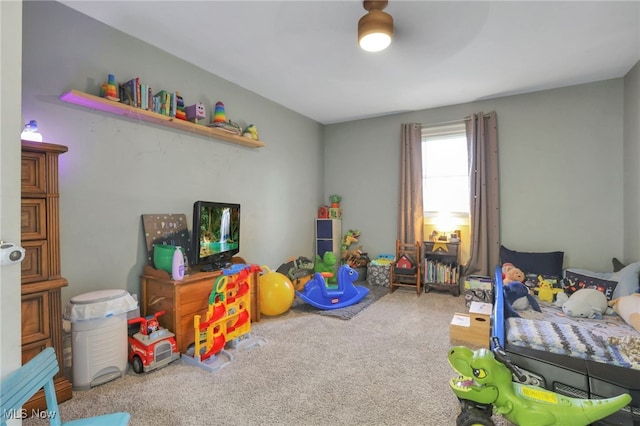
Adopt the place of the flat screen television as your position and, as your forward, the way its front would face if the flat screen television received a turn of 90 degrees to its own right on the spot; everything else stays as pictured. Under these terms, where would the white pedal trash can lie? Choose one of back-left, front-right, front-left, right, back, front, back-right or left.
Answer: front

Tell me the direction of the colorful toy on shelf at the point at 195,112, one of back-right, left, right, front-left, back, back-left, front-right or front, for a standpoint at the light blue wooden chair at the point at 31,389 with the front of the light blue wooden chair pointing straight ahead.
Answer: front-left

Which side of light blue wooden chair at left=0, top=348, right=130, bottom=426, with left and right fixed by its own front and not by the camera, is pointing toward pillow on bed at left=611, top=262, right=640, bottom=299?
front

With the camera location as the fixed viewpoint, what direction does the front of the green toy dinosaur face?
facing to the left of the viewer

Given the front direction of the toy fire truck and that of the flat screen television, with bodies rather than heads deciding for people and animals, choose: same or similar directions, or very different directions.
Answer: same or similar directions

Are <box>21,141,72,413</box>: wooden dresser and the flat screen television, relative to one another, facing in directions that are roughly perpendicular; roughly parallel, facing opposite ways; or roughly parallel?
roughly parallel

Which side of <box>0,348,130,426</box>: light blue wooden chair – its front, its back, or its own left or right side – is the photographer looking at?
right

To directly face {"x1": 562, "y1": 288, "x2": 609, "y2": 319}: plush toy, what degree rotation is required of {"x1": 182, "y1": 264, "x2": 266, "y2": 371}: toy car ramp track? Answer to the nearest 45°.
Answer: approximately 45° to its left

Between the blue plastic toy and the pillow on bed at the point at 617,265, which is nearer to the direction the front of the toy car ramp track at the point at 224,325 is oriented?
the pillow on bed

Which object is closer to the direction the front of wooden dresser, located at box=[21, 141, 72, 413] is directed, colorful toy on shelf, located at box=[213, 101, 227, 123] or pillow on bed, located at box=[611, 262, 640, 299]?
the pillow on bed

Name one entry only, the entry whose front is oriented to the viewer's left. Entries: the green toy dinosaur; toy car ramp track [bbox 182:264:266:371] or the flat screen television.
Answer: the green toy dinosaur

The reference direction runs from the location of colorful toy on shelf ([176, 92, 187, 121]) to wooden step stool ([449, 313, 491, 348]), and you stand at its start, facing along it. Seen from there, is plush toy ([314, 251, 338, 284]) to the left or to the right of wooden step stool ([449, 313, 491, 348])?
left

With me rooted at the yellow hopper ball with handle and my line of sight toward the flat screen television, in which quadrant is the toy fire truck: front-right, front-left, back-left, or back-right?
front-left

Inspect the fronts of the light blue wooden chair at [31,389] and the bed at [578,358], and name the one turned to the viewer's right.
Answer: the light blue wooden chair

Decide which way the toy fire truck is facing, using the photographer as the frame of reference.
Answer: facing the viewer and to the right of the viewer
